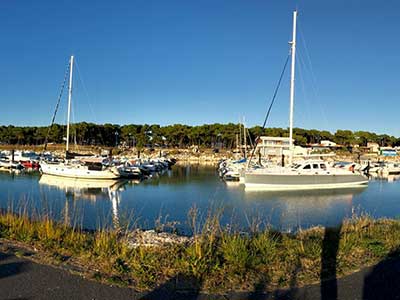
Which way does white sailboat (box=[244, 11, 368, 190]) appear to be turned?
to the viewer's left

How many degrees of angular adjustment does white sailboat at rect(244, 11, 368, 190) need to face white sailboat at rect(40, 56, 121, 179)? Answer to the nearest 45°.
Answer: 0° — it already faces it

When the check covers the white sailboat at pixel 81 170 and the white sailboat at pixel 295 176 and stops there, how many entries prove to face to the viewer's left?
2

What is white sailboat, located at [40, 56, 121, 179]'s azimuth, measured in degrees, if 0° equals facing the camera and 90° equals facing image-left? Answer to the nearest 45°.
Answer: approximately 90°

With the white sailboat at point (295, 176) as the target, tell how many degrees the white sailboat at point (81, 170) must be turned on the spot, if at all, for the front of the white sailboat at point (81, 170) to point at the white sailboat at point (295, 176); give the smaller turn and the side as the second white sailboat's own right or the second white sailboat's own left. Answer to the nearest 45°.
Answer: approximately 135° to the second white sailboat's own left
